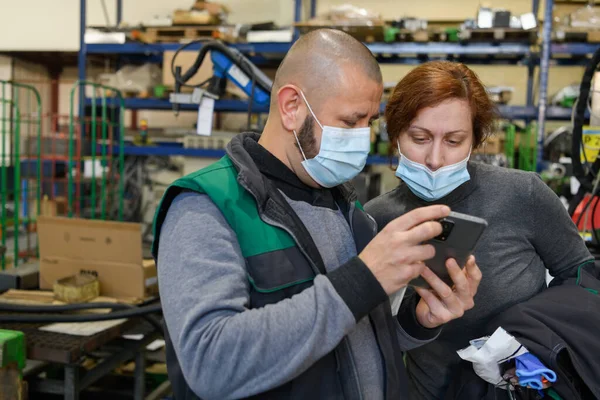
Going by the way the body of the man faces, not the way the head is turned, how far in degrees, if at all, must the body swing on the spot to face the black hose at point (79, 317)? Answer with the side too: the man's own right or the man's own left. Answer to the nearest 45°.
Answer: approximately 180°

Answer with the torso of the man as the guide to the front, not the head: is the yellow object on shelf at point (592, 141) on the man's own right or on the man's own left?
on the man's own left

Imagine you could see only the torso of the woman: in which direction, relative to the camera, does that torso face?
toward the camera

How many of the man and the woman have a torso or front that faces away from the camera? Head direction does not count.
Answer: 0

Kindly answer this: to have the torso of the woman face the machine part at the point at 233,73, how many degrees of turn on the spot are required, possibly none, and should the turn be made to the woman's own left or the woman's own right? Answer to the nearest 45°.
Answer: approximately 135° to the woman's own right

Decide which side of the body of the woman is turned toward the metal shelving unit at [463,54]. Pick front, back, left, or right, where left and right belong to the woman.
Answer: back

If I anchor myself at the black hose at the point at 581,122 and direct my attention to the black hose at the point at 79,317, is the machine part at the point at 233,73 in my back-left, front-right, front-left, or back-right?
front-right

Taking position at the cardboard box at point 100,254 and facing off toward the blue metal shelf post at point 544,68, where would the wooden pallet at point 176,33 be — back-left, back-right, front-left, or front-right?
front-left

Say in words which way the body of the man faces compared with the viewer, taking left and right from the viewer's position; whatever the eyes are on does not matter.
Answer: facing the viewer and to the right of the viewer

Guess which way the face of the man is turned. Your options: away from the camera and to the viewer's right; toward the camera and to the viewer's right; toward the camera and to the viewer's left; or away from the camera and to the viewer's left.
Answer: toward the camera and to the viewer's right
